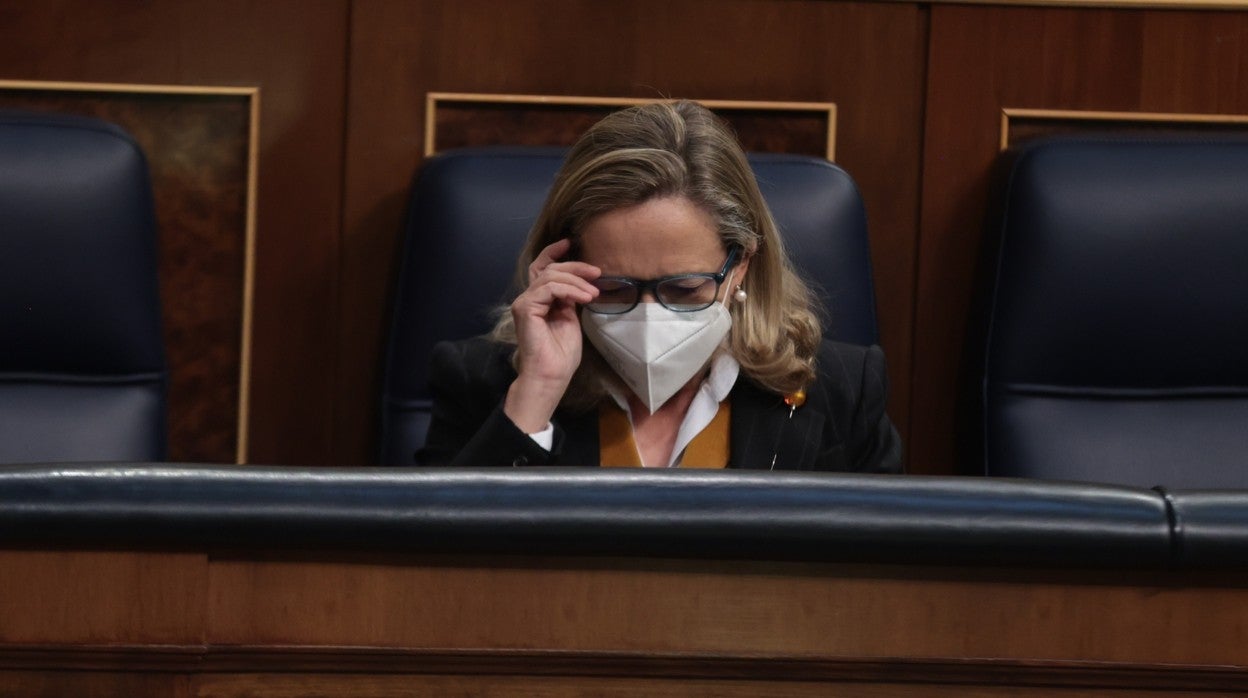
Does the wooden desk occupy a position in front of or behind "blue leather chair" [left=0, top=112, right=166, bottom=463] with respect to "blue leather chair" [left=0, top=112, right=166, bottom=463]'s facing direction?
in front

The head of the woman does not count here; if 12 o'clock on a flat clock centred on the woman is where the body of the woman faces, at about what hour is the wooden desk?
The wooden desk is roughly at 12 o'clock from the woman.

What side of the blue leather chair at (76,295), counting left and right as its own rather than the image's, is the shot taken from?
front

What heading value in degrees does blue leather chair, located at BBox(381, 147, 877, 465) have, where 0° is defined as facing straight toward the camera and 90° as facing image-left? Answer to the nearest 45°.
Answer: approximately 0°
